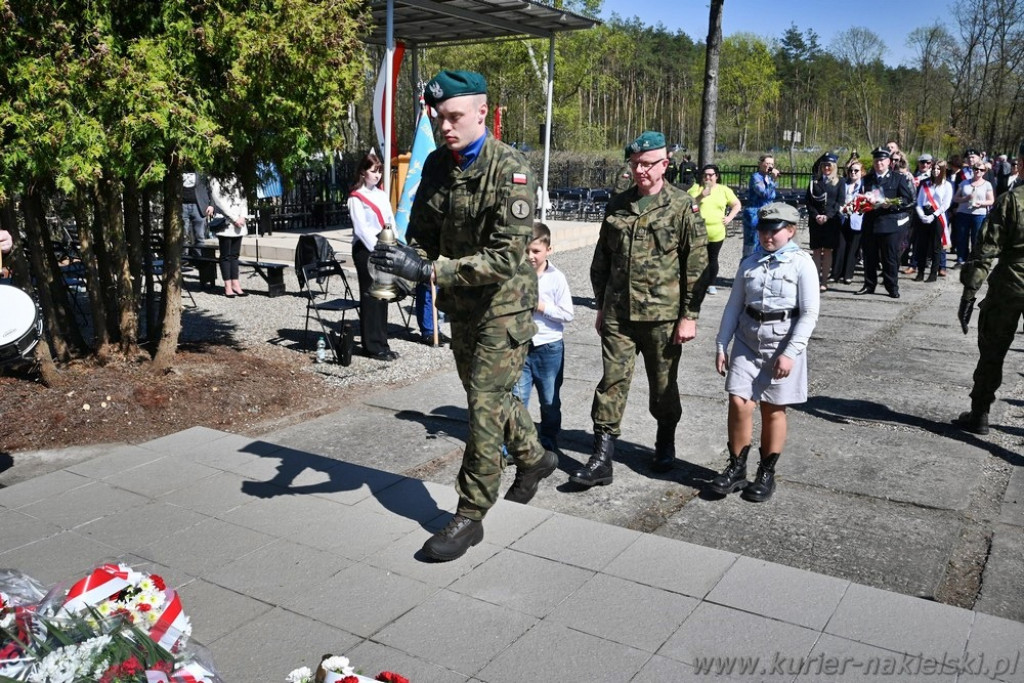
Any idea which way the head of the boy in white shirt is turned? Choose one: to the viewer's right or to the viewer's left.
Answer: to the viewer's left

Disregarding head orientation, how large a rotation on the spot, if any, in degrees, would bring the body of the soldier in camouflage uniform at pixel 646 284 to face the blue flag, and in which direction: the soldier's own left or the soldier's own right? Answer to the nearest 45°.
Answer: approximately 90° to the soldier's own right

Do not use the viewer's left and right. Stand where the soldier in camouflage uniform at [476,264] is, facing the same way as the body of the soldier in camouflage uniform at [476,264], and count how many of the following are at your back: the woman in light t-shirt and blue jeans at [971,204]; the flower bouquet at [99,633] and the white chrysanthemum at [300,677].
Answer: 1

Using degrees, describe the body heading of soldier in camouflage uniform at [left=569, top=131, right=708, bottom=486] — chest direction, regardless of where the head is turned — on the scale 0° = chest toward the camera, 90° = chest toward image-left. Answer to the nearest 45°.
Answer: approximately 45°

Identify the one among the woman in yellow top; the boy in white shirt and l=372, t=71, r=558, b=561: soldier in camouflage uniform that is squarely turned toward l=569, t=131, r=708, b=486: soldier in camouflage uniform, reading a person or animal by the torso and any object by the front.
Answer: the woman in yellow top

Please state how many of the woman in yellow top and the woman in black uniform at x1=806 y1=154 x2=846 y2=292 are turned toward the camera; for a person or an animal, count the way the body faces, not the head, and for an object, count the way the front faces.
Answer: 2

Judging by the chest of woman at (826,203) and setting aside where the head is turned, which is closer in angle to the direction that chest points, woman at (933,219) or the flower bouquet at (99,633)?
the flower bouquet

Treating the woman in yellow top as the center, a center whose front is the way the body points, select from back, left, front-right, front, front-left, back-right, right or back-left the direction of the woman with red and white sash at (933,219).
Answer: back-left

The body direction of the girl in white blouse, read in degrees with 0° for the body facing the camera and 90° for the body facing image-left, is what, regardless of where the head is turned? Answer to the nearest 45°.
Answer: approximately 315°

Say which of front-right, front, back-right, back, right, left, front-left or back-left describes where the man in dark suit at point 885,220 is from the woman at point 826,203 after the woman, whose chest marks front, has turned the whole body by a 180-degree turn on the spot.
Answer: right

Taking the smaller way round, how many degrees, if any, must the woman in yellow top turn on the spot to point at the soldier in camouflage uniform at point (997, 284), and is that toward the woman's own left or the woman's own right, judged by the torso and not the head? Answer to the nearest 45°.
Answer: approximately 45° to the woman's own left
